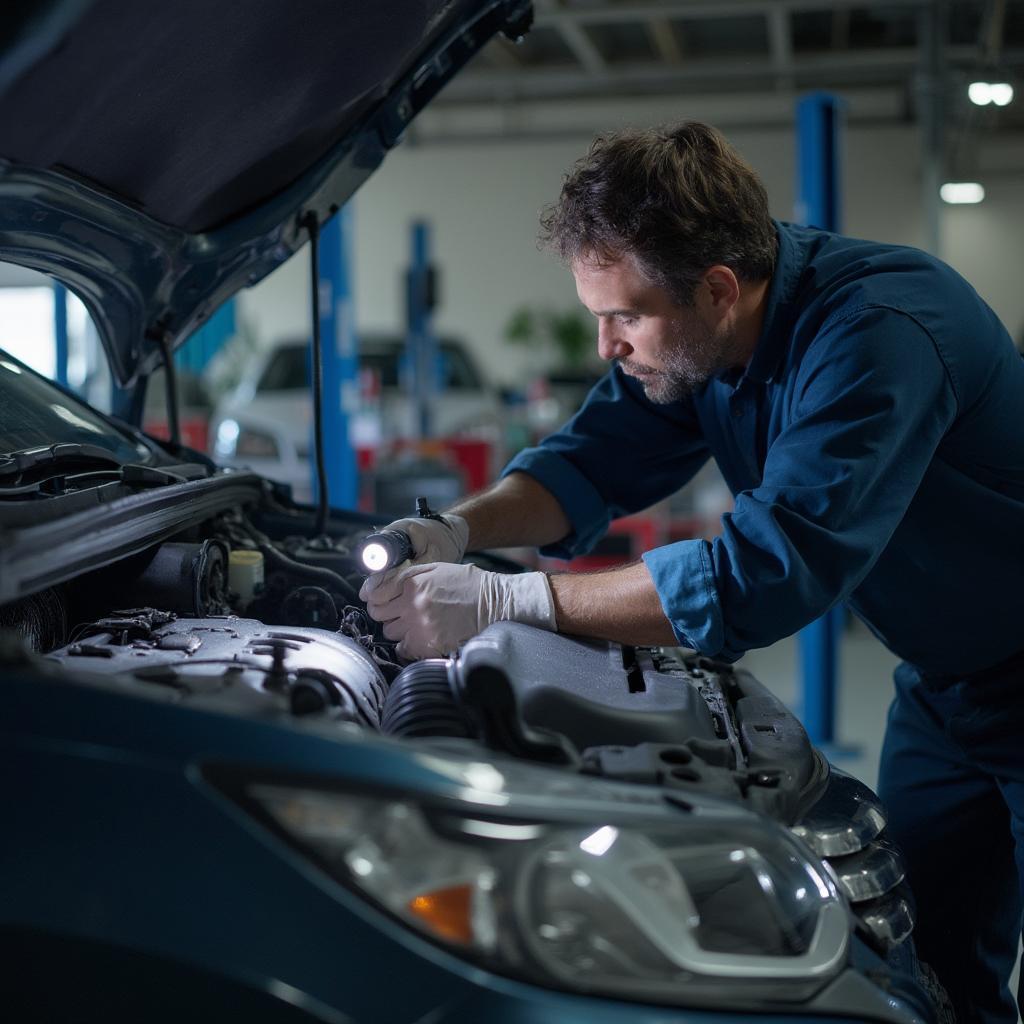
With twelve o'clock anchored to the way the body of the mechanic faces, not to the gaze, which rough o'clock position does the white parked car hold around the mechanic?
The white parked car is roughly at 2 o'clock from the mechanic.

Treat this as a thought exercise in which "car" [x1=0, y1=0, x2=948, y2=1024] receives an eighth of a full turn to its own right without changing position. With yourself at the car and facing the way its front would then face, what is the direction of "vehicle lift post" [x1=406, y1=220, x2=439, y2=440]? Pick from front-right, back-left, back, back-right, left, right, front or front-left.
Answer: back

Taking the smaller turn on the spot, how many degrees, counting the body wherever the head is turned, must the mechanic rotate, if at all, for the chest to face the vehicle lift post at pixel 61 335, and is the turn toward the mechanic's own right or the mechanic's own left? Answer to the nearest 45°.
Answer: approximately 45° to the mechanic's own right

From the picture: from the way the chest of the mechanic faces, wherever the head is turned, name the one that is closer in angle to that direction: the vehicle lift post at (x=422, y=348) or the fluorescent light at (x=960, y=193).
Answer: the vehicle lift post

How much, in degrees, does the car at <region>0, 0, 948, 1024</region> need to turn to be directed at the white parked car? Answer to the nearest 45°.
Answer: approximately 135° to its left

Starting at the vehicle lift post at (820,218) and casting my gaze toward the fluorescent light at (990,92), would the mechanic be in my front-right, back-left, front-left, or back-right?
back-right

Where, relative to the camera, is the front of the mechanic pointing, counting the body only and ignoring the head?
to the viewer's left

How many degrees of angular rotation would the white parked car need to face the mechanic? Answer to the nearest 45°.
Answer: approximately 45° to its left

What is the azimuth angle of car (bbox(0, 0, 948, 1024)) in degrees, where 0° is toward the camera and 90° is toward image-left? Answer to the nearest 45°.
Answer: approximately 315°
